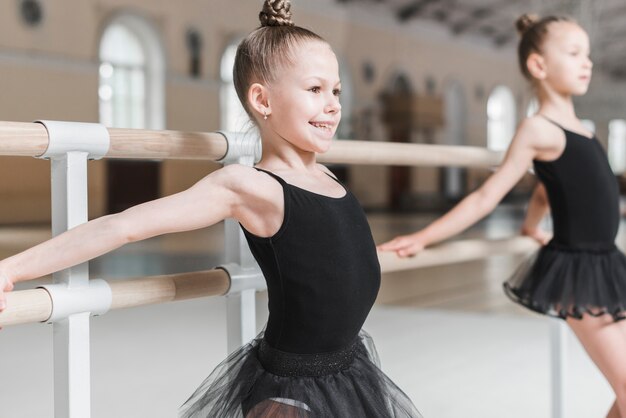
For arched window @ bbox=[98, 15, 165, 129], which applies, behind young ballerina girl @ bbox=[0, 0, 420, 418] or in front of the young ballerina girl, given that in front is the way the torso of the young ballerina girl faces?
behind

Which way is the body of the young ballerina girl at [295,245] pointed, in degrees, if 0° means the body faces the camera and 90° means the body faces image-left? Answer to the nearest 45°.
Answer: approximately 315°

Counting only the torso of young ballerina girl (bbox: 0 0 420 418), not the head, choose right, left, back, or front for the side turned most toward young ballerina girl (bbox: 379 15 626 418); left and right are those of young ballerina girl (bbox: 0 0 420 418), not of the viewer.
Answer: left

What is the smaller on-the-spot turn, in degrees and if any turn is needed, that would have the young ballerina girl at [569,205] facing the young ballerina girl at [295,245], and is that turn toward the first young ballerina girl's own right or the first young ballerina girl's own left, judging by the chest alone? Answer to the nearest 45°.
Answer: approximately 90° to the first young ballerina girl's own right

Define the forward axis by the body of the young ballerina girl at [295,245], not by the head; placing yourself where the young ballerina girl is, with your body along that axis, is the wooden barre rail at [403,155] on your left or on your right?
on your left

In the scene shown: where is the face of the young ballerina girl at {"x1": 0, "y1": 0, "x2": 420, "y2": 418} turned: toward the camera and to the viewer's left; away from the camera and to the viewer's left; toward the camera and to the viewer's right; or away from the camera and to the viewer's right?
toward the camera and to the viewer's right

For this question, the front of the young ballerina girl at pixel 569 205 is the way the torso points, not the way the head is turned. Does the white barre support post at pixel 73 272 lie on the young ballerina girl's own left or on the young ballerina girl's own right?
on the young ballerina girl's own right

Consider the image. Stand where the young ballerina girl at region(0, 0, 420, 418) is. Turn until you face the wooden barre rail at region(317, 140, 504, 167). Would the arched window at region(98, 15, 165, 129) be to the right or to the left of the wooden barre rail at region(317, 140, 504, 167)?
left

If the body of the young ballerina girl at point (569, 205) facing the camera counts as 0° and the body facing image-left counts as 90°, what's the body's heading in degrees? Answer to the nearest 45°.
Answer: approximately 315°

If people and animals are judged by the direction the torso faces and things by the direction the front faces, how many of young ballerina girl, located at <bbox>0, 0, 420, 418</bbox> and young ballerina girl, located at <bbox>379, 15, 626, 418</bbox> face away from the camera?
0
